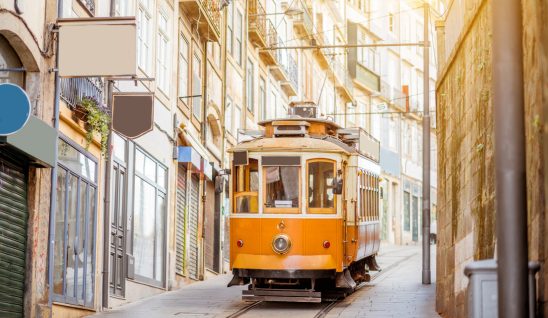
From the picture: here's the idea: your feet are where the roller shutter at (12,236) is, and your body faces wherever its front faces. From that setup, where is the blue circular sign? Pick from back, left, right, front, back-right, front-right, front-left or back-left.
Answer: front-right

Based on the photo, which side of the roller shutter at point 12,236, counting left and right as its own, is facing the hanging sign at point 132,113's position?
left

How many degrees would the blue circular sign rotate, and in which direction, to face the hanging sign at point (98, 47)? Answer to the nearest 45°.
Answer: approximately 135° to its left

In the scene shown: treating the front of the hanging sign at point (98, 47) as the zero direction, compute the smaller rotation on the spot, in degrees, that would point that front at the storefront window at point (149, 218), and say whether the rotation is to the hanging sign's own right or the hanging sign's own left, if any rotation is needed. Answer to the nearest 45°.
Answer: approximately 180°

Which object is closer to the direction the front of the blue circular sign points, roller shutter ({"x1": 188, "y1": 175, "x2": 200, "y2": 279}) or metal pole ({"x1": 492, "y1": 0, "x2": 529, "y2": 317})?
the metal pole

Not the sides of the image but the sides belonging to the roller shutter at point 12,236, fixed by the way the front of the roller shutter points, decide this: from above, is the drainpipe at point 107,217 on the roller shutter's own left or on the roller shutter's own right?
on the roller shutter's own left

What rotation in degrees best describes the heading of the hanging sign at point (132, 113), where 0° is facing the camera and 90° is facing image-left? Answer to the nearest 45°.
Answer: approximately 0°

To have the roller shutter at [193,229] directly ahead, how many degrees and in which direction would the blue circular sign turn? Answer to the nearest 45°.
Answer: approximately 180°

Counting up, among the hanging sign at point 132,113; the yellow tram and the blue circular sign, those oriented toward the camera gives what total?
3

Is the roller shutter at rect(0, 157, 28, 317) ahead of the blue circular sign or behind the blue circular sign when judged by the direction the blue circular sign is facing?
behind

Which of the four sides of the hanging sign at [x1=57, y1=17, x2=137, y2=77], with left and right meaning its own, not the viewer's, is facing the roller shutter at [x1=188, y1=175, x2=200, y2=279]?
back

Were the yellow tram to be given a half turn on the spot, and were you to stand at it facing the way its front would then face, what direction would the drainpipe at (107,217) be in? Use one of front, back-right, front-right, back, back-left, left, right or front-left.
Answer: left

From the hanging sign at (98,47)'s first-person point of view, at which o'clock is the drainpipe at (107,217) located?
The drainpipe is roughly at 6 o'clock from the hanging sign.

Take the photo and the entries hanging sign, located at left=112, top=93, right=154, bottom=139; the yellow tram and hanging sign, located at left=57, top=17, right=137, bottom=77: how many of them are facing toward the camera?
3

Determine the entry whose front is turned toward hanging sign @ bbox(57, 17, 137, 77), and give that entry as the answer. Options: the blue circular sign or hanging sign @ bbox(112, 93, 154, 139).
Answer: hanging sign @ bbox(112, 93, 154, 139)
